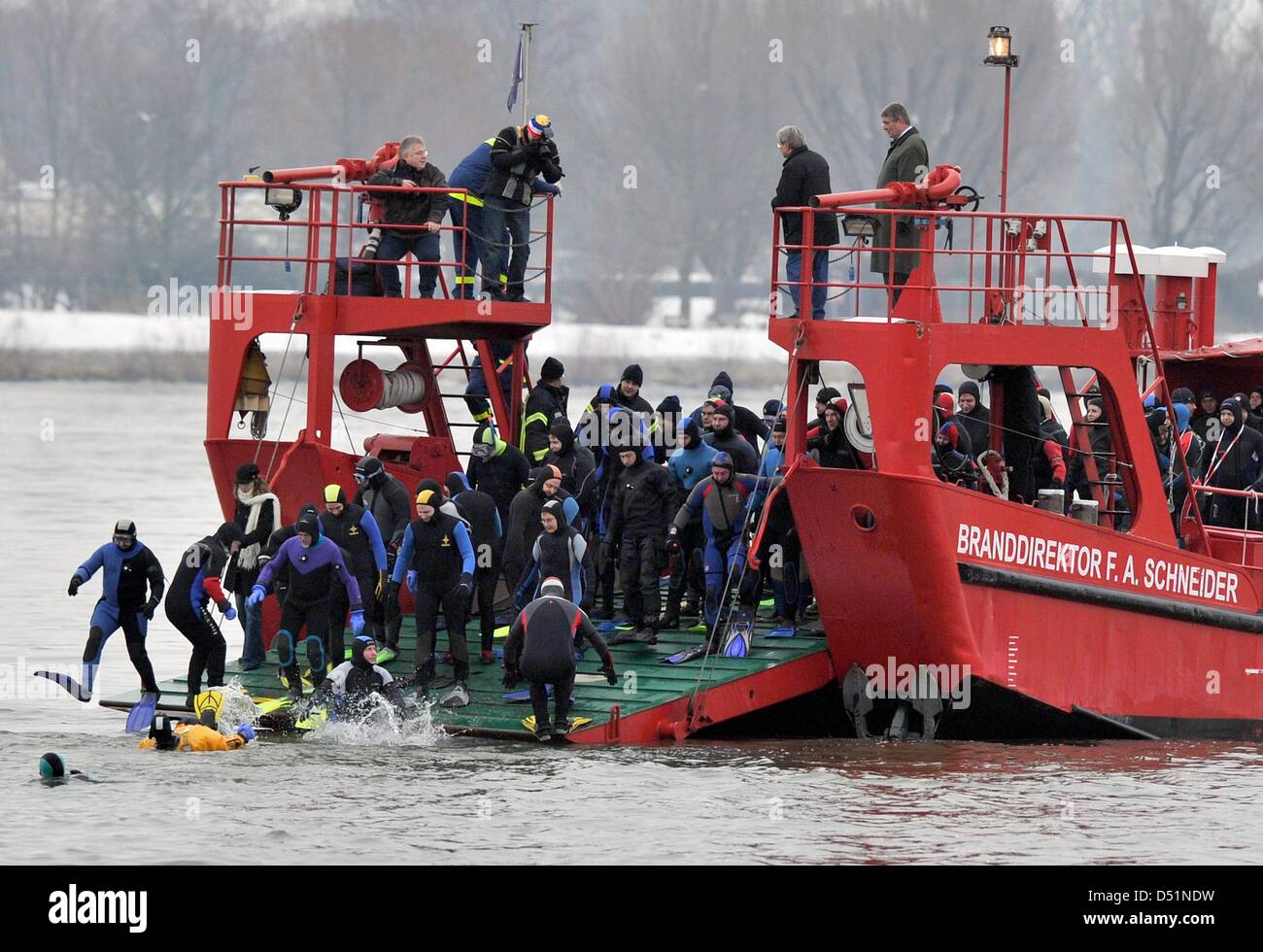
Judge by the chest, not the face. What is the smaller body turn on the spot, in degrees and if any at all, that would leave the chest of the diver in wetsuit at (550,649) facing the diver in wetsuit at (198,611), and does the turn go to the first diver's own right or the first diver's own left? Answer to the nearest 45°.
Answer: approximately 90° to the first diver's own left

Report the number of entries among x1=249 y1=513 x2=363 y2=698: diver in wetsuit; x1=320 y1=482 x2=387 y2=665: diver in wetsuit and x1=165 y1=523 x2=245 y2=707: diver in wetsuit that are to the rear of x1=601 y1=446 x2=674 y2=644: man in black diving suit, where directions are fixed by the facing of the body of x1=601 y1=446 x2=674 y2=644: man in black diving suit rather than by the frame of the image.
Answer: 0

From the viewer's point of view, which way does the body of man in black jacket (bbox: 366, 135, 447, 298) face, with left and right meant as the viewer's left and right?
facing the viewer

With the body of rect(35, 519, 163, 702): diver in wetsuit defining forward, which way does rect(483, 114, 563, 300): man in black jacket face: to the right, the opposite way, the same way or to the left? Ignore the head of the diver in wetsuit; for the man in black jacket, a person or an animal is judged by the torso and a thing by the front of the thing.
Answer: to the left

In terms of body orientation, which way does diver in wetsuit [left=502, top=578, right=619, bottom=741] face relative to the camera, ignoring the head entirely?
away from the camera

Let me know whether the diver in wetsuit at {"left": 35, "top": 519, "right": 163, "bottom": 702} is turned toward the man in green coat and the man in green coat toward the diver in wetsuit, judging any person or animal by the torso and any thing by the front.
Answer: no

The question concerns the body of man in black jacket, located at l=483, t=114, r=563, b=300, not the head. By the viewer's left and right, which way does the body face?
facing the viewer and to the right of the viewer

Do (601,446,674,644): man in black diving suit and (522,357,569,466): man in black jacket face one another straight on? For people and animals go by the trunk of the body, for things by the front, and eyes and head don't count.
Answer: no

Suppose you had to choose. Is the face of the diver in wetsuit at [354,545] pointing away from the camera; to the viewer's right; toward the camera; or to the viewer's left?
toward the camera

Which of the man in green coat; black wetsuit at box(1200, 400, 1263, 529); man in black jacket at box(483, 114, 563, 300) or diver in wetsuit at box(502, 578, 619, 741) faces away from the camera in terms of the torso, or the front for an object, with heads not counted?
the diver in wetsuit

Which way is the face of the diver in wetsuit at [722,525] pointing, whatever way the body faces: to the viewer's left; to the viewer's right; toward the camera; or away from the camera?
toward the camera

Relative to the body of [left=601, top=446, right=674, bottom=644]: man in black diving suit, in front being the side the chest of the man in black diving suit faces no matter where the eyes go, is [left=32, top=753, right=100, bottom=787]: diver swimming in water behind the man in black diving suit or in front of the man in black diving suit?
in front

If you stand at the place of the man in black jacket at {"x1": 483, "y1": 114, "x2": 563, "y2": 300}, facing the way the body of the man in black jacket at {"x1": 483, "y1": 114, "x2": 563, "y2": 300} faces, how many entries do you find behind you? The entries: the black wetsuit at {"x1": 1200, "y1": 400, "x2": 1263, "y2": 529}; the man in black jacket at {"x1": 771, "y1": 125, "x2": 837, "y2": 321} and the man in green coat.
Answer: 0

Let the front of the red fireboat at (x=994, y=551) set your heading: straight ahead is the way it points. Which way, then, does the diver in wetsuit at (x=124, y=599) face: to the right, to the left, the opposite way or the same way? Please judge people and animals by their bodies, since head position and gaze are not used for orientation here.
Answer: the same way

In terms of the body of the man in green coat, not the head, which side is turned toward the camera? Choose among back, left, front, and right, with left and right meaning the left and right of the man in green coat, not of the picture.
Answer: left

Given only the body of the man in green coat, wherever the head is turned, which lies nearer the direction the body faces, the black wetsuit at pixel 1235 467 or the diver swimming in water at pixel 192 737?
the diver swimming in water

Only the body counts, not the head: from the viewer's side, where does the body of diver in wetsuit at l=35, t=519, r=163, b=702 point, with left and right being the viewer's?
facing the viewer and to the left of the viewer
